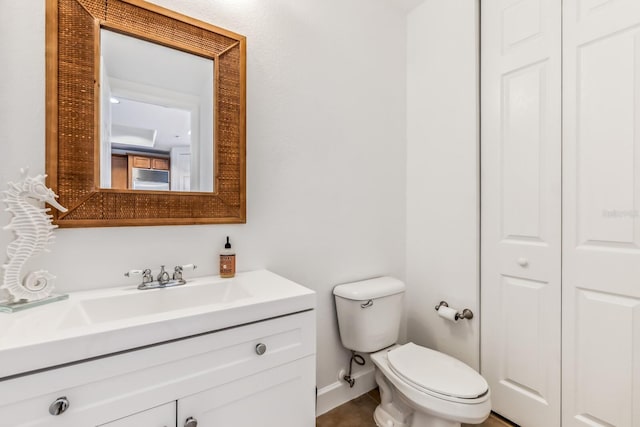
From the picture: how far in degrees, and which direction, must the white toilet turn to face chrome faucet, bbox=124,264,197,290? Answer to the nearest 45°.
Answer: approximately 90° to its right

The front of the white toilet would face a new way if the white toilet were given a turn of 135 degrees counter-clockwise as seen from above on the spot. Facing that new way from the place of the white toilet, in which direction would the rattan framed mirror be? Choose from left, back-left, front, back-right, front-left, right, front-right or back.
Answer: back-left

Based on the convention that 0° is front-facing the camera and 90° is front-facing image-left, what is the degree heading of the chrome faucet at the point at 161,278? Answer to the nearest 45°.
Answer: approximately 0°

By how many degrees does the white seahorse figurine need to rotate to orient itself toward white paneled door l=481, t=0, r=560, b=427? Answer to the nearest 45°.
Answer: approximately 45° to its right

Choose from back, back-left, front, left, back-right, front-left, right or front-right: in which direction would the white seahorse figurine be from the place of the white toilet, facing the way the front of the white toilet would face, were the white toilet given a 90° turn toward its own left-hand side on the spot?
back

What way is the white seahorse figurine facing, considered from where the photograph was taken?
facing to the right of the viewer

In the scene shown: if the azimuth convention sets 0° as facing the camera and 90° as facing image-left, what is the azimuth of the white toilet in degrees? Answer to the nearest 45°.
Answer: approximately 315°

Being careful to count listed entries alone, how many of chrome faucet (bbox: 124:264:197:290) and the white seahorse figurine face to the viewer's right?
1
